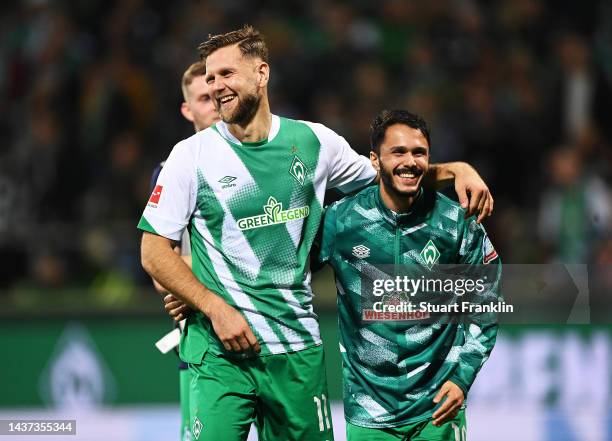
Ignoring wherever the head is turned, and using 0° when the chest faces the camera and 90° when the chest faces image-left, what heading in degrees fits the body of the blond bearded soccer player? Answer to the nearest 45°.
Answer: approximately 0°

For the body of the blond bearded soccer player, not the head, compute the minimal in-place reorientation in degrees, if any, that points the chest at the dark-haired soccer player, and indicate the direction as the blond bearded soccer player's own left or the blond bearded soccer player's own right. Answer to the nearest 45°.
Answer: approximately 90° to the blond bearded soccer player's own left

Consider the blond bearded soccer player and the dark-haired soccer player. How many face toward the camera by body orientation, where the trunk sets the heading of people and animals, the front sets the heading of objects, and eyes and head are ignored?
2

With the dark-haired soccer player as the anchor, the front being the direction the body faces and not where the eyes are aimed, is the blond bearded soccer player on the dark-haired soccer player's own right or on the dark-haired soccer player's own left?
on the dark-haired soccer player's own right

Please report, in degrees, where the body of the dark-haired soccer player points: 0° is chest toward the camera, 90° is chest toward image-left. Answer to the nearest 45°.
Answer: approximately 0°
